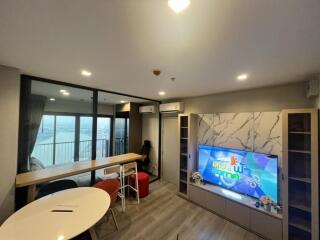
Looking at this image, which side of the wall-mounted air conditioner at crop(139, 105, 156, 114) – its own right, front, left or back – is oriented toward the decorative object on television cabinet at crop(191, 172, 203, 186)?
left

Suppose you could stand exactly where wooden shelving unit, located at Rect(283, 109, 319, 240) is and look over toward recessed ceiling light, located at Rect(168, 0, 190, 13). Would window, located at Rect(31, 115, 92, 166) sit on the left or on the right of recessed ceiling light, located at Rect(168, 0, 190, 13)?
right

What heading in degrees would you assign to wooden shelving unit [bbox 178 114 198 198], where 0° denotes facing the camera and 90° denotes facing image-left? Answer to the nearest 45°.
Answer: approximately 45°

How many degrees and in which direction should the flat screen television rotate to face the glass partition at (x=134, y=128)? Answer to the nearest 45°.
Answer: approximately 45° to its right

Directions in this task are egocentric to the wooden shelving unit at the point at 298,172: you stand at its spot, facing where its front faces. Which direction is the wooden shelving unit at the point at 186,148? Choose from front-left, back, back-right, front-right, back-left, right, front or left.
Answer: front-right

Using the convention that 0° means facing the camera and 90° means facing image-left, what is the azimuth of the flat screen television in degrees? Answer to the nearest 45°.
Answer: approximately 45°

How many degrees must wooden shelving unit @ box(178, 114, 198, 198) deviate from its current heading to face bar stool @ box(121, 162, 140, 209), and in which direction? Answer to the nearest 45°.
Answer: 0° — it already faces it

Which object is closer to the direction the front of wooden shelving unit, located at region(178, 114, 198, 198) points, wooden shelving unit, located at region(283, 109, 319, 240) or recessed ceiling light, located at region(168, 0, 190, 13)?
the recessed ceiling light

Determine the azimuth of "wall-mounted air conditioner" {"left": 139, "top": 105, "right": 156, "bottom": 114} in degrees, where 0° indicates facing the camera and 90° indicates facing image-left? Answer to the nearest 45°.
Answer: approximately 45°
